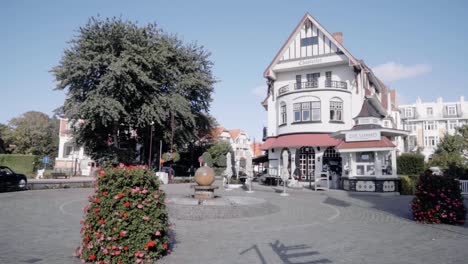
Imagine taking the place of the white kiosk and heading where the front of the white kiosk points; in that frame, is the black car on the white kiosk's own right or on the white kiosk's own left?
on the white kiosk's own right

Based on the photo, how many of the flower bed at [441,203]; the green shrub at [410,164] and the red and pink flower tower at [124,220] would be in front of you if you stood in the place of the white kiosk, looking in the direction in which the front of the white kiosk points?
2

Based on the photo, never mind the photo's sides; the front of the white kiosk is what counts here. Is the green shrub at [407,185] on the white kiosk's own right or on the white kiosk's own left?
on the white kiosk's own left

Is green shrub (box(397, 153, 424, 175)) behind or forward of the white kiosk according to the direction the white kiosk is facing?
behind

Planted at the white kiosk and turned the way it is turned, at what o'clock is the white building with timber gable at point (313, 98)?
The white building with timber gable is roughly at 5 o'clock from the white kiosk.

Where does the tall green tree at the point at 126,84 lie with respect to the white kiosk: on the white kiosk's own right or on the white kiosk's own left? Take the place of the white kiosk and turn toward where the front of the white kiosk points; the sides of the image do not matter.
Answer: on the white kiosk's own right

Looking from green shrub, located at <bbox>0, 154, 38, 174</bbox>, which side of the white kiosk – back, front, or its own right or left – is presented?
right

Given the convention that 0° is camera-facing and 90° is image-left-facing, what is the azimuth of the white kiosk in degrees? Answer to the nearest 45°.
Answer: approximately 0°

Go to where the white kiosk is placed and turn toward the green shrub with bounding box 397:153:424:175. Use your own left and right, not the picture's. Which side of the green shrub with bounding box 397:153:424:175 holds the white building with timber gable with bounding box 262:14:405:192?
left
